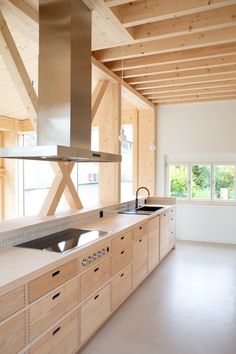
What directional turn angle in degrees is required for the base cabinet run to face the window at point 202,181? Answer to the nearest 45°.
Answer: approximately 90° to its left

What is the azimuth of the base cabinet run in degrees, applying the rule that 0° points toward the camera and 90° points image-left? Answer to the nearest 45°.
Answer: approximately 315°

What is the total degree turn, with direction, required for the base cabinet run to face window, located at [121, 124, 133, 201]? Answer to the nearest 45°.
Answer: approximately 135° to its left

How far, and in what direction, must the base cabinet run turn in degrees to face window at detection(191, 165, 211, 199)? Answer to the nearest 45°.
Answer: approximately 90° to its left

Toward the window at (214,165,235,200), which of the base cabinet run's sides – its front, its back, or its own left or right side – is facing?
left

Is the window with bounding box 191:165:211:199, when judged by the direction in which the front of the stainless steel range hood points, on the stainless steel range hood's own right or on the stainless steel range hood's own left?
on the stainless steel range hood's own left

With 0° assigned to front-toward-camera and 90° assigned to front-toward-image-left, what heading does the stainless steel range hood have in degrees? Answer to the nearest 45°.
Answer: approximately 315°
